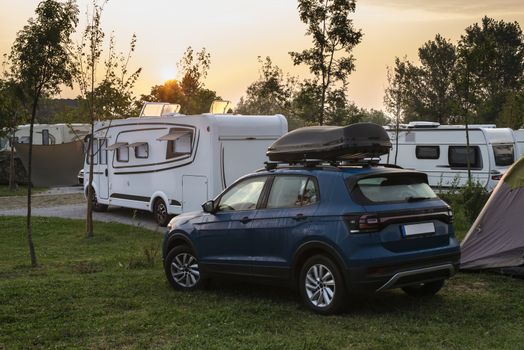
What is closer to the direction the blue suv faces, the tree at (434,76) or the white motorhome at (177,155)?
the white motorhome

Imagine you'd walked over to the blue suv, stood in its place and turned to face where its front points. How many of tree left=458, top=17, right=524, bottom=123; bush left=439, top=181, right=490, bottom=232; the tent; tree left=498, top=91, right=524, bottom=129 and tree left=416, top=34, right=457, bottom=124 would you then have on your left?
0

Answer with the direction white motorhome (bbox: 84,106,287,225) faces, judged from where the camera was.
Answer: facing away from the viewer and to the left of the viewer

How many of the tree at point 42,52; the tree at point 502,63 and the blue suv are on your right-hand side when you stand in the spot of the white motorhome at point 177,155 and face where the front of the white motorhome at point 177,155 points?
1

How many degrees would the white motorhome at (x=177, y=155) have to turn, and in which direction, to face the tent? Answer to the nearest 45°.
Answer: approximately 180°

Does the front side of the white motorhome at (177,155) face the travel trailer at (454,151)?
no

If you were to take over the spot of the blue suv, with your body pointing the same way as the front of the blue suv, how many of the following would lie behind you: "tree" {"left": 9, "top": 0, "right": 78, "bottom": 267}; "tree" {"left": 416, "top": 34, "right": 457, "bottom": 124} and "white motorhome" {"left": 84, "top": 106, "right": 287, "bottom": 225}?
0

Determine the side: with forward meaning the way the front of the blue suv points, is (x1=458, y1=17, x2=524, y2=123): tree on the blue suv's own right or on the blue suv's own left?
on the blue suv's own right

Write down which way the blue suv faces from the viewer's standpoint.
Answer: facing away from the viewer and to the left of the viewer

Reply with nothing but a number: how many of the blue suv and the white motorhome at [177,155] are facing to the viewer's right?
0

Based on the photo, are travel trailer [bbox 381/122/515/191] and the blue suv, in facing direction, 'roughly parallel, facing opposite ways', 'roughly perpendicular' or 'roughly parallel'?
roughly parallel

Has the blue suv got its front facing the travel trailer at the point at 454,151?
no

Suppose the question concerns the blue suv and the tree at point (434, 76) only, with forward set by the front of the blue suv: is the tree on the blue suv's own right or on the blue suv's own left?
on the blue suv's own right

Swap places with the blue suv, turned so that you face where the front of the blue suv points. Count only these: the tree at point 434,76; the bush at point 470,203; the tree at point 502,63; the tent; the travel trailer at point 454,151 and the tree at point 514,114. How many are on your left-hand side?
0

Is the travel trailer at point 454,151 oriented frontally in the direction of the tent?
no
